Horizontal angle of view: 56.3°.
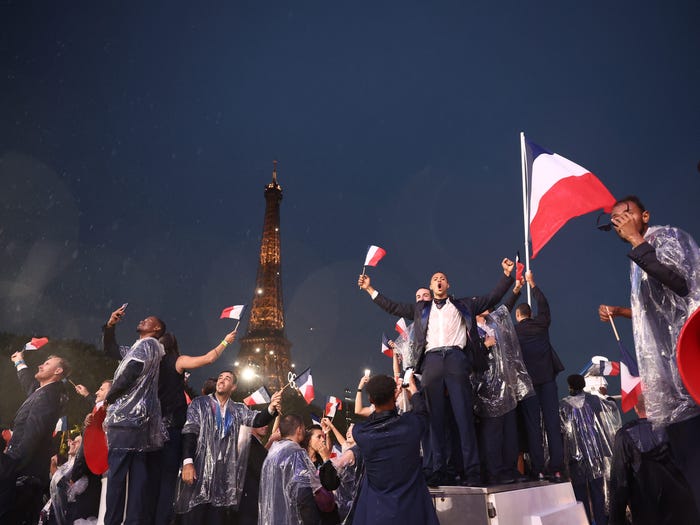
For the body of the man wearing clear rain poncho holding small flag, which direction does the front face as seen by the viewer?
to the viewer's left

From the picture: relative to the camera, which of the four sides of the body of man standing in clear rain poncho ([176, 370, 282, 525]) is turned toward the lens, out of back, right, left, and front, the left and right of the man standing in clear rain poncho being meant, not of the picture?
front

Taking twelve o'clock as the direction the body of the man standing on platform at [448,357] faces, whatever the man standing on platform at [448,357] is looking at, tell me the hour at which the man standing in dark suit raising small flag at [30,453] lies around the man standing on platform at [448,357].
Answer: the man standing in dark suit raising small flag at [30,453] is roughly at 3 o'clock from the man standing on platform at [448,357].

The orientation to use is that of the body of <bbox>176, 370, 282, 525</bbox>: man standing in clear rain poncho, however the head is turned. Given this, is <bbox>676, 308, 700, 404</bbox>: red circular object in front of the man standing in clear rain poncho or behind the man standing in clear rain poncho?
in front

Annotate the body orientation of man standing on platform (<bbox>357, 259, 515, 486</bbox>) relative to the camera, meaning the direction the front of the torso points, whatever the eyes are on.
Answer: toward the camera
